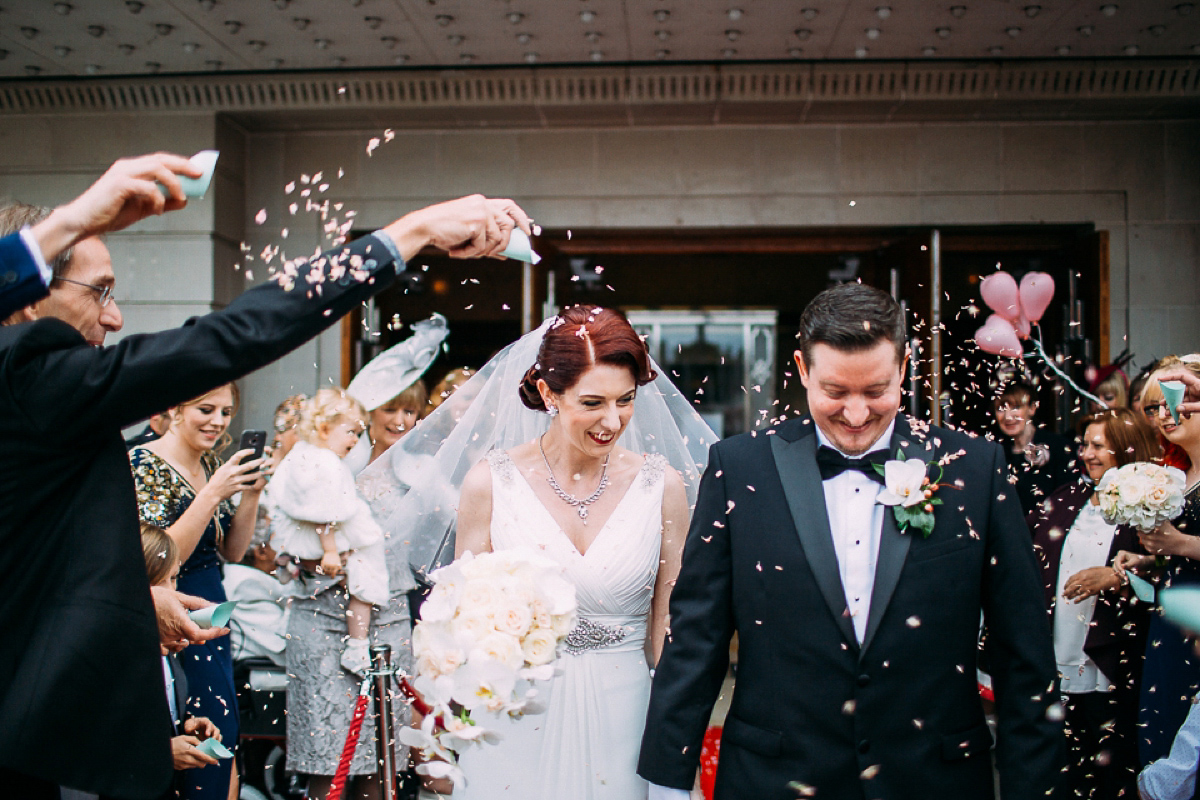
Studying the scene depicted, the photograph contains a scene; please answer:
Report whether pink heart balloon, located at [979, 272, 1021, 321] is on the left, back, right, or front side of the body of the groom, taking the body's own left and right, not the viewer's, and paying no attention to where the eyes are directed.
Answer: back

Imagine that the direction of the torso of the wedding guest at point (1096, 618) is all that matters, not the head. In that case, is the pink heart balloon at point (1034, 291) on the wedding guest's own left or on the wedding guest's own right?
on the wedding guest's own right

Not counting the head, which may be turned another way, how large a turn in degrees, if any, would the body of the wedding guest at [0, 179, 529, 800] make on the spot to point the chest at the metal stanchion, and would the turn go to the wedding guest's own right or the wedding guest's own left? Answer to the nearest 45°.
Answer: approximately 45° to the wedding guest's own left

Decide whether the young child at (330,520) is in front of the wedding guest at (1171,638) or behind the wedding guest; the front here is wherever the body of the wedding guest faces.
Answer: in front

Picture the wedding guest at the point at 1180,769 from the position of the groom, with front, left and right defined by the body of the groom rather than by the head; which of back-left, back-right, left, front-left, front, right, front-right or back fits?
back-left

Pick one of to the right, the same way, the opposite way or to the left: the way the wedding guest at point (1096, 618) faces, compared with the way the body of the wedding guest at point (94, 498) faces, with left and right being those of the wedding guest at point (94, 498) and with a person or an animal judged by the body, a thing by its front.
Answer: the opposite way

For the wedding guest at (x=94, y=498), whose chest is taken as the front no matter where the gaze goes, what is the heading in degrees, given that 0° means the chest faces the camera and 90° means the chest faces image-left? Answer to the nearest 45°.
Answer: approximately 270°

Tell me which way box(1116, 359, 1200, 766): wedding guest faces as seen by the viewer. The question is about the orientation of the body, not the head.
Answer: to the viewer's left

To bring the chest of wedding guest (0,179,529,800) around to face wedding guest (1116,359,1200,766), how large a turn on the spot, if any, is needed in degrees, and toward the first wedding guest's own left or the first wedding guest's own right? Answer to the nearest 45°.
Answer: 0° — they already face them
